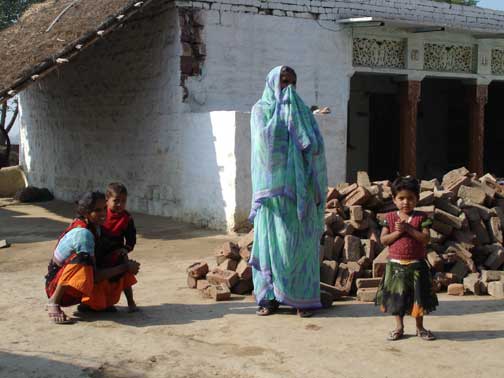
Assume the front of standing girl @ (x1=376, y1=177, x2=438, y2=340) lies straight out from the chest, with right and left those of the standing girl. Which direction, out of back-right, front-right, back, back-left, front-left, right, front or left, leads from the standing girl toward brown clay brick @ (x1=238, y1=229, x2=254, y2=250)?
back-right

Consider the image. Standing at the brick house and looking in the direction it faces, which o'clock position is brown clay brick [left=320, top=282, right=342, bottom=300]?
The brown clay brick is roughly at 1 o'clock from the brick house.

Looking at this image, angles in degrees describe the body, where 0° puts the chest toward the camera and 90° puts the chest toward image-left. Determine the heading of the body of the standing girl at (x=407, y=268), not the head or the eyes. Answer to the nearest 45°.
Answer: approximately 0°

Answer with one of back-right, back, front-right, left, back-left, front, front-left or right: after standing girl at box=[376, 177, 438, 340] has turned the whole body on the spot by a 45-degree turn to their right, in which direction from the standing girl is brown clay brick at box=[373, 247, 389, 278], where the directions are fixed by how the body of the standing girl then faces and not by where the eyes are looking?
back-right

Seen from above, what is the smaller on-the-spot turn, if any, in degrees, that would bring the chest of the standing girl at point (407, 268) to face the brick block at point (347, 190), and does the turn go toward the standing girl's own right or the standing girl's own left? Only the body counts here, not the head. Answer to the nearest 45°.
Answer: approximately 180°

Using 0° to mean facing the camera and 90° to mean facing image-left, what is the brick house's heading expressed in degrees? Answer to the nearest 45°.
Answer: approximately 315°

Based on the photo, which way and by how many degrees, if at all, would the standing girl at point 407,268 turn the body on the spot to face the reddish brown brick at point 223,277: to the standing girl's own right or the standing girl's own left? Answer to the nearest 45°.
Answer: approximately 135° to the standing girl's own right

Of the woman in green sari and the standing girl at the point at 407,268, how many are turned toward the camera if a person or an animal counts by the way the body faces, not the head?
2

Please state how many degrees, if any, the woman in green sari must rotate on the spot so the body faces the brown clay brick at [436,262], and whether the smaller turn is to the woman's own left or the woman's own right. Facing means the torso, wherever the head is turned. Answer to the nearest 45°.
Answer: approximately 135° to the woman's own left
